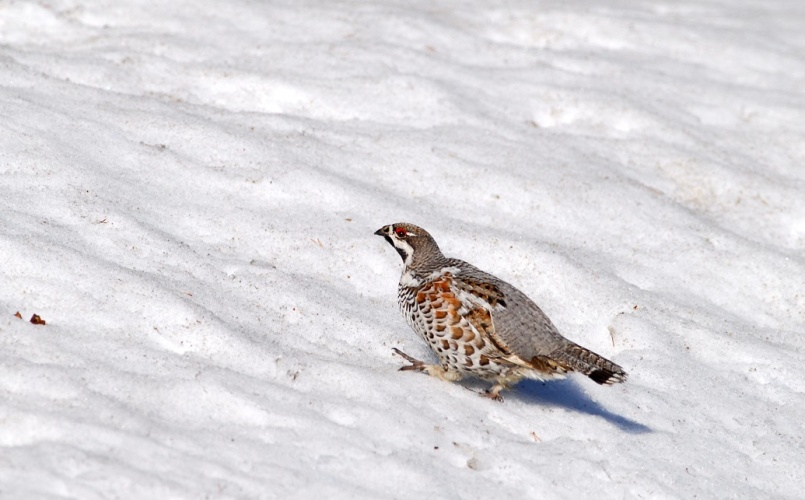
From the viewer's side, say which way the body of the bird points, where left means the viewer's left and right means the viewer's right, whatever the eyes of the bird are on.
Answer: facing to the left of the viewer
